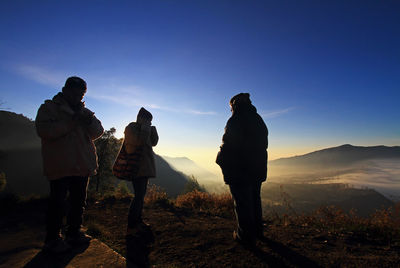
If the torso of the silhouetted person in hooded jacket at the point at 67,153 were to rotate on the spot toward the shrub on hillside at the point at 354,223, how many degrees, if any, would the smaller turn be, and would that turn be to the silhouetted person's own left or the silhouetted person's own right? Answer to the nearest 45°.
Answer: approximately 45° to the silhouetted person's own left

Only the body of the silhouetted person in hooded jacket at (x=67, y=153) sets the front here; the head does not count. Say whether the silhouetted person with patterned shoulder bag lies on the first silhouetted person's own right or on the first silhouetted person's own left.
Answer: on the first silhouetted person's own left

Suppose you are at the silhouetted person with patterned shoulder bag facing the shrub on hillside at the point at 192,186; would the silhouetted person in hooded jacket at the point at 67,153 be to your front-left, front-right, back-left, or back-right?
back-left

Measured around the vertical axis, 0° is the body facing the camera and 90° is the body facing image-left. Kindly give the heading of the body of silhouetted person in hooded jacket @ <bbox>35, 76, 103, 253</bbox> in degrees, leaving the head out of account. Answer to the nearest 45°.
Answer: approximately 315°

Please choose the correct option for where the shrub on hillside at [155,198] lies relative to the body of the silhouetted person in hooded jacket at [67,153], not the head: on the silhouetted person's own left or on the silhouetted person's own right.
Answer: on the silhouetted person's own left

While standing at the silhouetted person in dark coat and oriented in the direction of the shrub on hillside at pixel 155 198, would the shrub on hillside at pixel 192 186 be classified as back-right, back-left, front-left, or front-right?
front-right
